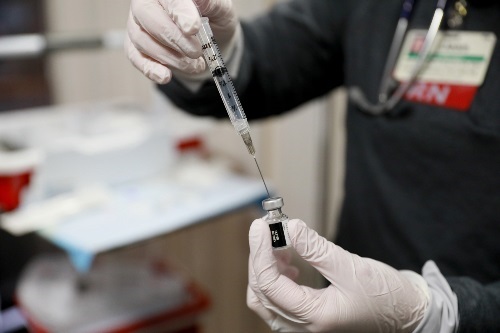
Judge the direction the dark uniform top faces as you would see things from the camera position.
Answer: facing the viewer and to the left of the viewer
